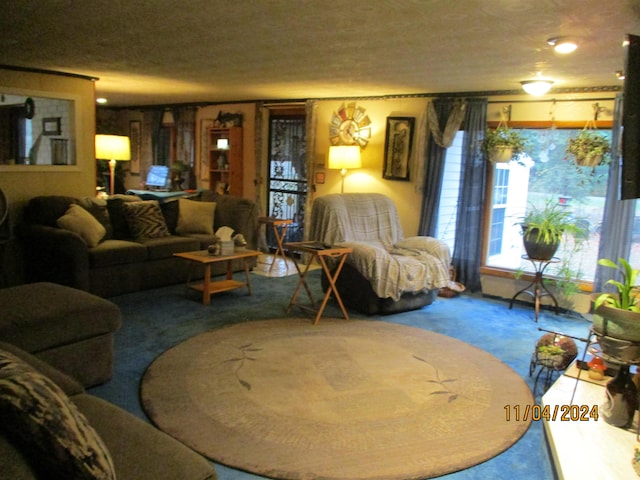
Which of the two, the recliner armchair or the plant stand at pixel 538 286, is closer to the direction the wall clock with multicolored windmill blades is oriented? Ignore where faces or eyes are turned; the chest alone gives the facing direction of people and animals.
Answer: the recliner armchair

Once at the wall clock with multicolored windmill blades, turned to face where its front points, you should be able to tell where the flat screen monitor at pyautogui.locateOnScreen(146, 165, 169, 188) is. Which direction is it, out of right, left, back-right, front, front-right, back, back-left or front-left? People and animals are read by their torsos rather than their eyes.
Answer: back-right

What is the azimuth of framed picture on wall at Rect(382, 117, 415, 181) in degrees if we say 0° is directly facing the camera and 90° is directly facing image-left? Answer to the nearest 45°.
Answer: approximately 0°

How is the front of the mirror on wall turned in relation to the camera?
facing the viewer and to the right of the viewer

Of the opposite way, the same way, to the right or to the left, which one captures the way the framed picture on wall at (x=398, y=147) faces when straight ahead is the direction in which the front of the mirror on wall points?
to the right

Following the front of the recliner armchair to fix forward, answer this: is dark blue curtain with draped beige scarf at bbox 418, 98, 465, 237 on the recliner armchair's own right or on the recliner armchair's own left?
on the recliner armchair's own left

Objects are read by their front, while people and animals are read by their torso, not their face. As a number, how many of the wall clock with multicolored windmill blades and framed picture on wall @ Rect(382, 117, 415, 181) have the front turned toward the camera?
2

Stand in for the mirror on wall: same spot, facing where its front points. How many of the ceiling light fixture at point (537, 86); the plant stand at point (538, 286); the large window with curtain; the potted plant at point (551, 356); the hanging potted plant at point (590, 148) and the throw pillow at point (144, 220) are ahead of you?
6

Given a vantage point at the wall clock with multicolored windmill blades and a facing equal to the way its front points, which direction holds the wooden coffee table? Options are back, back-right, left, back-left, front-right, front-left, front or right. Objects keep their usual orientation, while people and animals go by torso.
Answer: front-right

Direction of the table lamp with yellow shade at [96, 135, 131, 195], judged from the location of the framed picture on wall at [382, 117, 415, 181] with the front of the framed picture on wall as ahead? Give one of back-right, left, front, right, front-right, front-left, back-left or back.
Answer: right

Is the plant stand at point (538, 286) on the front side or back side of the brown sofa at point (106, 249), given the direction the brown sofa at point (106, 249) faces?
on the front side

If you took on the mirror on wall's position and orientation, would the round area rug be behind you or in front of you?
in front

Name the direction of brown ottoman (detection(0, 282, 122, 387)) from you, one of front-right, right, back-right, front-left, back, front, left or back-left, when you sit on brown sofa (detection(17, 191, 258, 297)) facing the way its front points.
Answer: front-right

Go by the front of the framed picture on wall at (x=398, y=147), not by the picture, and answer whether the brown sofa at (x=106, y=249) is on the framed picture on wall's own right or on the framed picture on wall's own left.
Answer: on the framed picture on wall's own right

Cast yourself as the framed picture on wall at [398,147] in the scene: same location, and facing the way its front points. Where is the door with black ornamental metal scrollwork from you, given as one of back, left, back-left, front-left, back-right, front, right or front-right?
back-right

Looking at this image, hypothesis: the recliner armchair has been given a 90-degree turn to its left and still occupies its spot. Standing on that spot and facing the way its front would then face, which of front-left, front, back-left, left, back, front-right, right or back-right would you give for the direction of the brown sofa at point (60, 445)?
back-right

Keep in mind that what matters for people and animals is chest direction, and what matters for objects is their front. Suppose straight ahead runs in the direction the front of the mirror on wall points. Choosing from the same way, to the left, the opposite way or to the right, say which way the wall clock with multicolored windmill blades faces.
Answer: to the right
